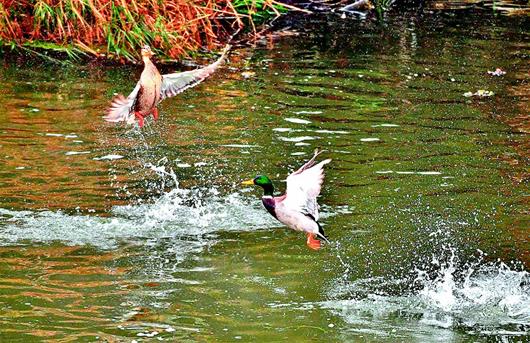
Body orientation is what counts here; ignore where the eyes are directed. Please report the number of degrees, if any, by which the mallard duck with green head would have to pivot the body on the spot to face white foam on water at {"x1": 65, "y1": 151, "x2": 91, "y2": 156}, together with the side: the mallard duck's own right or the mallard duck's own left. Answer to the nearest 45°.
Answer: approximately 45° to the mallard duck's own right

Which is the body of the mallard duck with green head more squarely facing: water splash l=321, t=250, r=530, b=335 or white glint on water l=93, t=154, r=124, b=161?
the white glint on water

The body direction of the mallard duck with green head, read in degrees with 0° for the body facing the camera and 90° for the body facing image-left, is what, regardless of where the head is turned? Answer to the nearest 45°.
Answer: approximately 90°

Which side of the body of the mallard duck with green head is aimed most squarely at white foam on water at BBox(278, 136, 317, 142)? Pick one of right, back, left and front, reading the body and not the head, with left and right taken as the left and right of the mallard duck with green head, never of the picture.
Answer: right

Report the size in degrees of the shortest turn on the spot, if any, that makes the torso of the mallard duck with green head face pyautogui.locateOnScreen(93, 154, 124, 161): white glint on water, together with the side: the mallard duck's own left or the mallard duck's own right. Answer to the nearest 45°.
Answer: approximately 45° to the mallard duck's own right

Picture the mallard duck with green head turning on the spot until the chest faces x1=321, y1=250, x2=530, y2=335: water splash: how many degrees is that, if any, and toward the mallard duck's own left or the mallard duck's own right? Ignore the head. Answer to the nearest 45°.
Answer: approximately 180°
